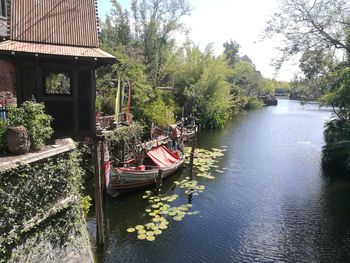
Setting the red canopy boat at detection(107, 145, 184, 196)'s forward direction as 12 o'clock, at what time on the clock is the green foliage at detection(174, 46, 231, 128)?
The green foliage is roughly at 5 o'clock from the red canopy boat.

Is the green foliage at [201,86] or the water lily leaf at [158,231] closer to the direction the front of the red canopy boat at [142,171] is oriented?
the water lily leaf

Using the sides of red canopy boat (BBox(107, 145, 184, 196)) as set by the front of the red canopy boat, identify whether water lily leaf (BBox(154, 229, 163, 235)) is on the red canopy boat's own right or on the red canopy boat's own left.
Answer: on the red canopy boat's own left

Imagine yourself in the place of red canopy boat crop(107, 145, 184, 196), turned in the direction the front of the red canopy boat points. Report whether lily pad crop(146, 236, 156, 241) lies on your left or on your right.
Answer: on your left

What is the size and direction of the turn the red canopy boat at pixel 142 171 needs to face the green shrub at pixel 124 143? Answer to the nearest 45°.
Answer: approximately 90° to its right
